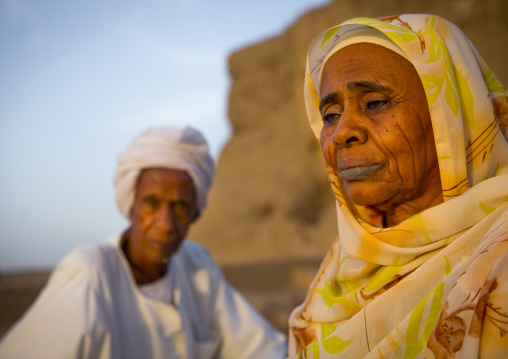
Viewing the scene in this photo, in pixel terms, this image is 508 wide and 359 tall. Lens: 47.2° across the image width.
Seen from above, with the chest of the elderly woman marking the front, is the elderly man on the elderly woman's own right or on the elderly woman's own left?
on the elderly woman's own right

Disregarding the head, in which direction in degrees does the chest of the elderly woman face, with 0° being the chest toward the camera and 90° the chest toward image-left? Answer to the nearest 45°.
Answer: approximately 45°
